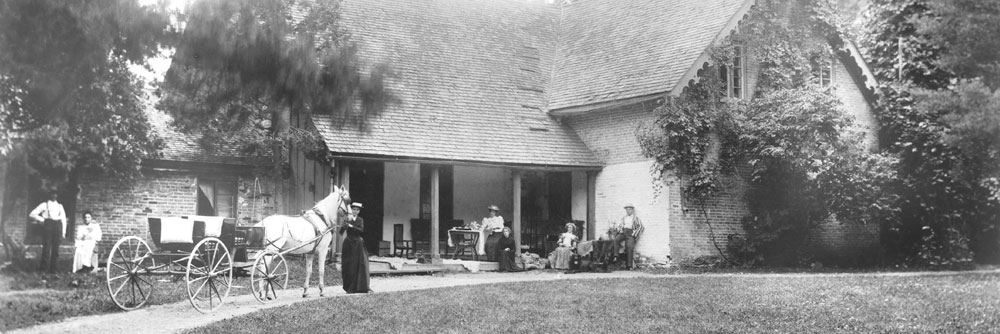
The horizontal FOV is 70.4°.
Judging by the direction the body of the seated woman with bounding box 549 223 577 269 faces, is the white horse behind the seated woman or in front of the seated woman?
in front

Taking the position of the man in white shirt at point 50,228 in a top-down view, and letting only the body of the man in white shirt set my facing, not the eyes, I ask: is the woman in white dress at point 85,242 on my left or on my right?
on my left

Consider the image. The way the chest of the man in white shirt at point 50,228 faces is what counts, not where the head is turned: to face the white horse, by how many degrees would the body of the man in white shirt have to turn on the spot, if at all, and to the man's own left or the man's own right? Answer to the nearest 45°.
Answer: approximately 45° to the man's own left

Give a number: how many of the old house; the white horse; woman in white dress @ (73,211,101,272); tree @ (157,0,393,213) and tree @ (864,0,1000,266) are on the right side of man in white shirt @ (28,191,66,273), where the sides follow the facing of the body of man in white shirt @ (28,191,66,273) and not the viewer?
0

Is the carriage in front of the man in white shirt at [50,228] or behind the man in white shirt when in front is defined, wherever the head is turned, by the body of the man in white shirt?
in front

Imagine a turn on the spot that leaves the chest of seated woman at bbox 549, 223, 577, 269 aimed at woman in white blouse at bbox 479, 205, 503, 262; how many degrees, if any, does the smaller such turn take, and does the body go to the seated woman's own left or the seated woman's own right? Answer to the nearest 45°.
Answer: approximately 45° to the seated woman's own right

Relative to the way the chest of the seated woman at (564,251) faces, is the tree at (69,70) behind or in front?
in front

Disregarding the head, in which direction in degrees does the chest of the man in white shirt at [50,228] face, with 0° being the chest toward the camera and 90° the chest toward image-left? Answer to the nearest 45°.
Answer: approximately 0°

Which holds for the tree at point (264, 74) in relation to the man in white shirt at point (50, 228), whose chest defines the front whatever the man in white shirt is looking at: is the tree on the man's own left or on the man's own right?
on the man's own left

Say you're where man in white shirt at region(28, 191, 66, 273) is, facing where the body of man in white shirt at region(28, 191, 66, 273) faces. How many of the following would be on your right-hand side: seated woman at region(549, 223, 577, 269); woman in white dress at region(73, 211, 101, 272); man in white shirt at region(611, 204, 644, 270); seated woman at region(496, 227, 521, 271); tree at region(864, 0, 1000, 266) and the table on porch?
0

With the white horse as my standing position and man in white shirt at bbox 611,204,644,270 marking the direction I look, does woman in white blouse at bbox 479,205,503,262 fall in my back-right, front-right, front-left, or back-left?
front-left

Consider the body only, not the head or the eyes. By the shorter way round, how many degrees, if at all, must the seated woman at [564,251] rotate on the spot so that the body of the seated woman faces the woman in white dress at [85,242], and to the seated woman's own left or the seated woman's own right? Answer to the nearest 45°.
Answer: approximately 45° to the seated woman's own right

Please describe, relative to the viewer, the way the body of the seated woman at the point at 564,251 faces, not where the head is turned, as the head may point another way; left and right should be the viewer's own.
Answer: facing the viewer and to the left of the viewer
